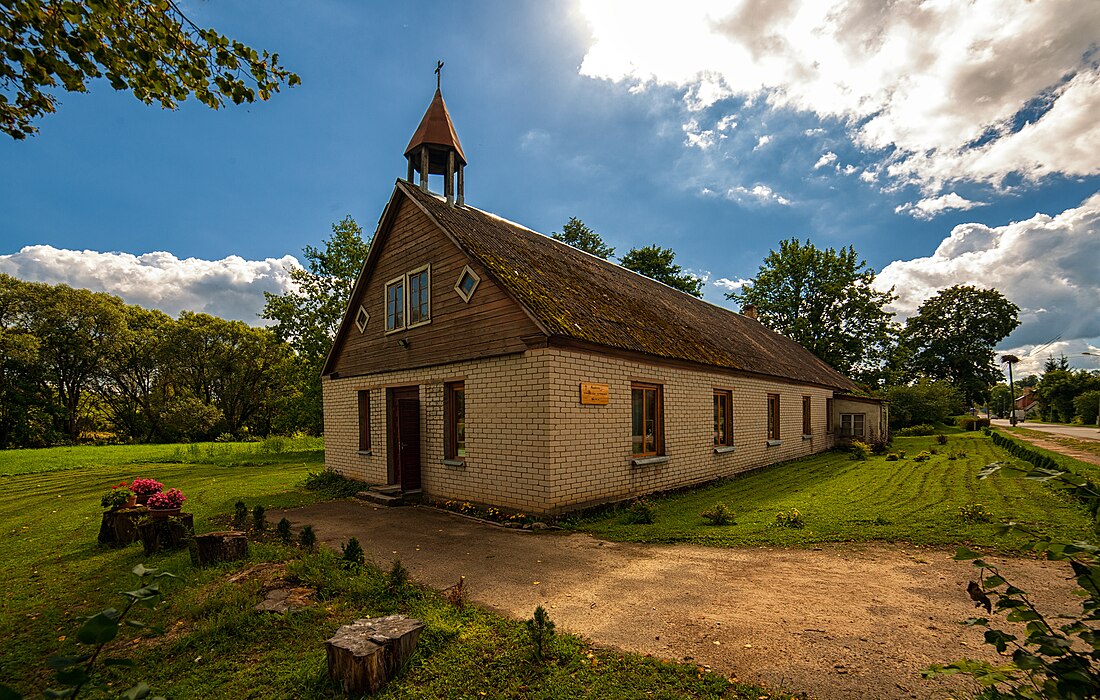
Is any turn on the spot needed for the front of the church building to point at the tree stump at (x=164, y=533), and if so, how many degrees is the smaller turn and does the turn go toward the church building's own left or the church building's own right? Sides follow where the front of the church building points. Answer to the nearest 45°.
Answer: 0° — it already faces it

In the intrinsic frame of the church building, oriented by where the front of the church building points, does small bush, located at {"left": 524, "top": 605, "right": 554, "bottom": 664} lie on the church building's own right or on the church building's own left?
on the church building's own left

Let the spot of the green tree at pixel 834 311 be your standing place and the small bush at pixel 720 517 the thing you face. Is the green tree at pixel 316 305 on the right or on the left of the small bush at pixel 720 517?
right

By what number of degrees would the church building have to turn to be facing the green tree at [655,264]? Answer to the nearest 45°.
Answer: approximately 135° to its right

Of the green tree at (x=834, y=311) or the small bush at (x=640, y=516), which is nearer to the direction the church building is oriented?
the small bush

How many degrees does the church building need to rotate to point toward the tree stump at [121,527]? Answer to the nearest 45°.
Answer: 0° — it already faces it

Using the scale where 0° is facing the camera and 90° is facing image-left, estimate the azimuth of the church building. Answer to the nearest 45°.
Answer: approximately 45°

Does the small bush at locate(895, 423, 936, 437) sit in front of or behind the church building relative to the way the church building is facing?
behind

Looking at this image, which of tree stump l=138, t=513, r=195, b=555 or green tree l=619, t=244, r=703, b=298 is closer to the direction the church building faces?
the tree stump

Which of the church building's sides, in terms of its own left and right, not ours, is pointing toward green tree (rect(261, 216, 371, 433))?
right

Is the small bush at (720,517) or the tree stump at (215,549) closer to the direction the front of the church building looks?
the tree stump
